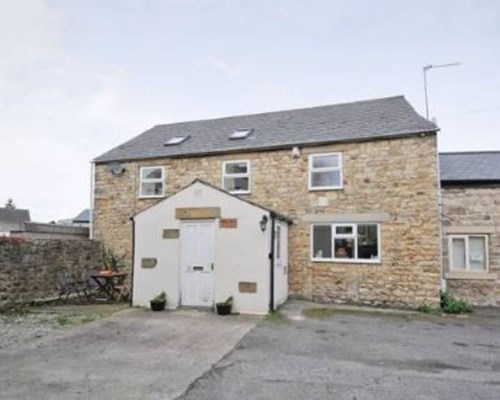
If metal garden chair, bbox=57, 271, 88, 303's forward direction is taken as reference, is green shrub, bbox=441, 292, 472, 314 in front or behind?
in front

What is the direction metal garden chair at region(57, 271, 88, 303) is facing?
to the viewer's right

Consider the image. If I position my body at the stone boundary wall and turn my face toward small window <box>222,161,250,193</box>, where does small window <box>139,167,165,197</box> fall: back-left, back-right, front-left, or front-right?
front-left

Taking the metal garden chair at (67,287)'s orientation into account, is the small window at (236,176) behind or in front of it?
in front

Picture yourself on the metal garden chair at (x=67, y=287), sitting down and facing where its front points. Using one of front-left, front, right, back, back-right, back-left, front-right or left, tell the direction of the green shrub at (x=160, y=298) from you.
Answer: front-right

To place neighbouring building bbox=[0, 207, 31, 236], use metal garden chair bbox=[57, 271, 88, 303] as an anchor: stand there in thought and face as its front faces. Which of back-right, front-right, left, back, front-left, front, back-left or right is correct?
left

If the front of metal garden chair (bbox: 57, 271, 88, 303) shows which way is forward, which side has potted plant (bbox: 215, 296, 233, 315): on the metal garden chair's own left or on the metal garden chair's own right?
on the metal garden chair's own right

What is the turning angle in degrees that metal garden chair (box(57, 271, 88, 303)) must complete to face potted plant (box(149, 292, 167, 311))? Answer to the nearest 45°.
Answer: approximately 45° to its right
